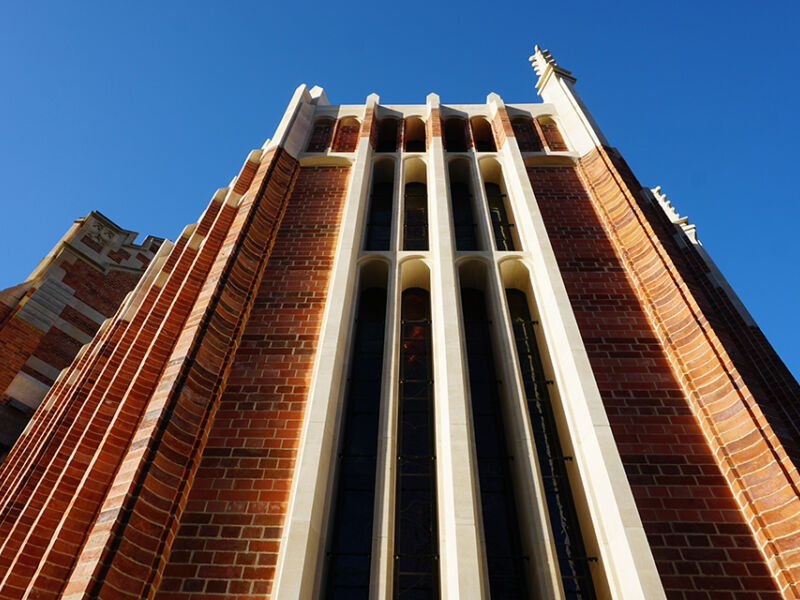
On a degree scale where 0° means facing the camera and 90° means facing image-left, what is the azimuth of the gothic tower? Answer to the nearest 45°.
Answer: approximately 0°

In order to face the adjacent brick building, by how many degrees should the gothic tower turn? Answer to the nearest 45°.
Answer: approximately 135° to its right
